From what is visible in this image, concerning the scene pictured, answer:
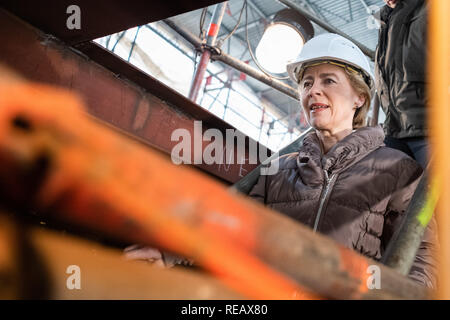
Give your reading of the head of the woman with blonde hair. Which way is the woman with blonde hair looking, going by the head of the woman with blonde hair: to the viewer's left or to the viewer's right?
to the viewer's left

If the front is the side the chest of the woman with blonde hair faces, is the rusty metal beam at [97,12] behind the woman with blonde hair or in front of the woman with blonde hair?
in front

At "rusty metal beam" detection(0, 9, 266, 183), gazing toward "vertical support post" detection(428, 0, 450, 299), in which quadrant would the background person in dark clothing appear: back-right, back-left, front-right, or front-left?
front-left

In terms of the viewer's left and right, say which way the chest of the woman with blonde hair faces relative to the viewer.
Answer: facing the viewer and to the left of the viewer

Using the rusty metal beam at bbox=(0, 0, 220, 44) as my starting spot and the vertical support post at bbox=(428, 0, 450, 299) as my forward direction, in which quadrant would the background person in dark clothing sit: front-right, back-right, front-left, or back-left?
front-left

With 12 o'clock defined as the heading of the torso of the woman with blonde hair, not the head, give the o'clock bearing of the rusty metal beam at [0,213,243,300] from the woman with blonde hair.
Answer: The rusty metal beam is roughly at 11 o'clock from the woman with blonde hair.
